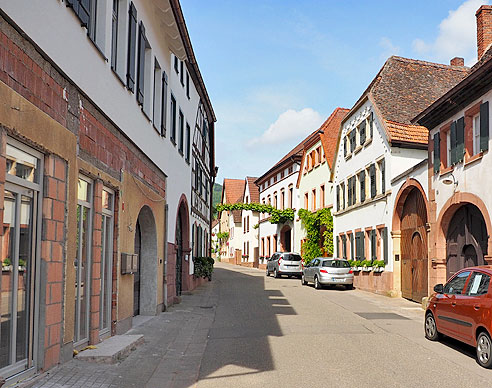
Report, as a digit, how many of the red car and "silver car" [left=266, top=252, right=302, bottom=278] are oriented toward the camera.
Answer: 0

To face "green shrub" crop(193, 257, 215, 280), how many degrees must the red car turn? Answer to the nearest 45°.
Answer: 0° — it already faces it

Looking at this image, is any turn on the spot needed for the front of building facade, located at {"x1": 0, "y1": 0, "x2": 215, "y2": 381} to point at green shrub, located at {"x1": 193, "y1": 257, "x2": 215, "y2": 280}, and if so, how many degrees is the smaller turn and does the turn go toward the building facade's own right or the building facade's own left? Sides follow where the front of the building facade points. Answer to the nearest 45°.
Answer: approximately 135° to the building facade's own left

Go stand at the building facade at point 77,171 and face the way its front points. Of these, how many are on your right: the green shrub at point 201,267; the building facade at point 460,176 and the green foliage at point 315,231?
0

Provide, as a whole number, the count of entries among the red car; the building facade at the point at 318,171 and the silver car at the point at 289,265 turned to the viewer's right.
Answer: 0

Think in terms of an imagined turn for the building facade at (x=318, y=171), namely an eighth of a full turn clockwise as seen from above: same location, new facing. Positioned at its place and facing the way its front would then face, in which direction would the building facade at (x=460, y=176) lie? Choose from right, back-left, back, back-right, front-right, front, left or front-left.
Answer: left

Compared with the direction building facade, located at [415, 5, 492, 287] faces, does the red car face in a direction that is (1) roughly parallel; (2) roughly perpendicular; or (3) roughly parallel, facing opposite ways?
roughly perpendicular

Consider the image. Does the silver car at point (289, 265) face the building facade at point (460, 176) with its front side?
no

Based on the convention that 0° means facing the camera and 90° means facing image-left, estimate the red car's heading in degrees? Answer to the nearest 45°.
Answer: approximately 135°

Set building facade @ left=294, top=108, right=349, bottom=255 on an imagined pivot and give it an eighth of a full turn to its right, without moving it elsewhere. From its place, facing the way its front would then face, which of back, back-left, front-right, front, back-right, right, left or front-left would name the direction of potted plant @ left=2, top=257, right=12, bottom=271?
left

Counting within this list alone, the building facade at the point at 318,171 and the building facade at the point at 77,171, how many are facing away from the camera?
0

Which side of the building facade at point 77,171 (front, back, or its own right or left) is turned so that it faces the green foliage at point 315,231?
left

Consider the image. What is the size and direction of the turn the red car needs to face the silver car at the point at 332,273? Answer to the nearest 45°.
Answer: approximately 45° to its right

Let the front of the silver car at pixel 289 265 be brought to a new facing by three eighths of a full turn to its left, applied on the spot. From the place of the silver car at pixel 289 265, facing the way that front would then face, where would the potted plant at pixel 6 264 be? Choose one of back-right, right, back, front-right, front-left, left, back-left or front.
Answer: front

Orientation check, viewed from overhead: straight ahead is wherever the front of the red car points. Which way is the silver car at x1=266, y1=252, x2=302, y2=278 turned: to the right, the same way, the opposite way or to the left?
the same way

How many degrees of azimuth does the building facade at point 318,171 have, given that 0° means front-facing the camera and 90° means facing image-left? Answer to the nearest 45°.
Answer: approximately 45°

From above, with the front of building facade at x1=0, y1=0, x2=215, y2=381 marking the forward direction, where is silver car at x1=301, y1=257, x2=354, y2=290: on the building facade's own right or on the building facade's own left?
on the building facade's own left

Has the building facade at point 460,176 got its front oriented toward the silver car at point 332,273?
no
